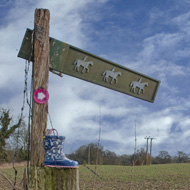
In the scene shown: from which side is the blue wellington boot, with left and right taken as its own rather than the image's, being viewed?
right
